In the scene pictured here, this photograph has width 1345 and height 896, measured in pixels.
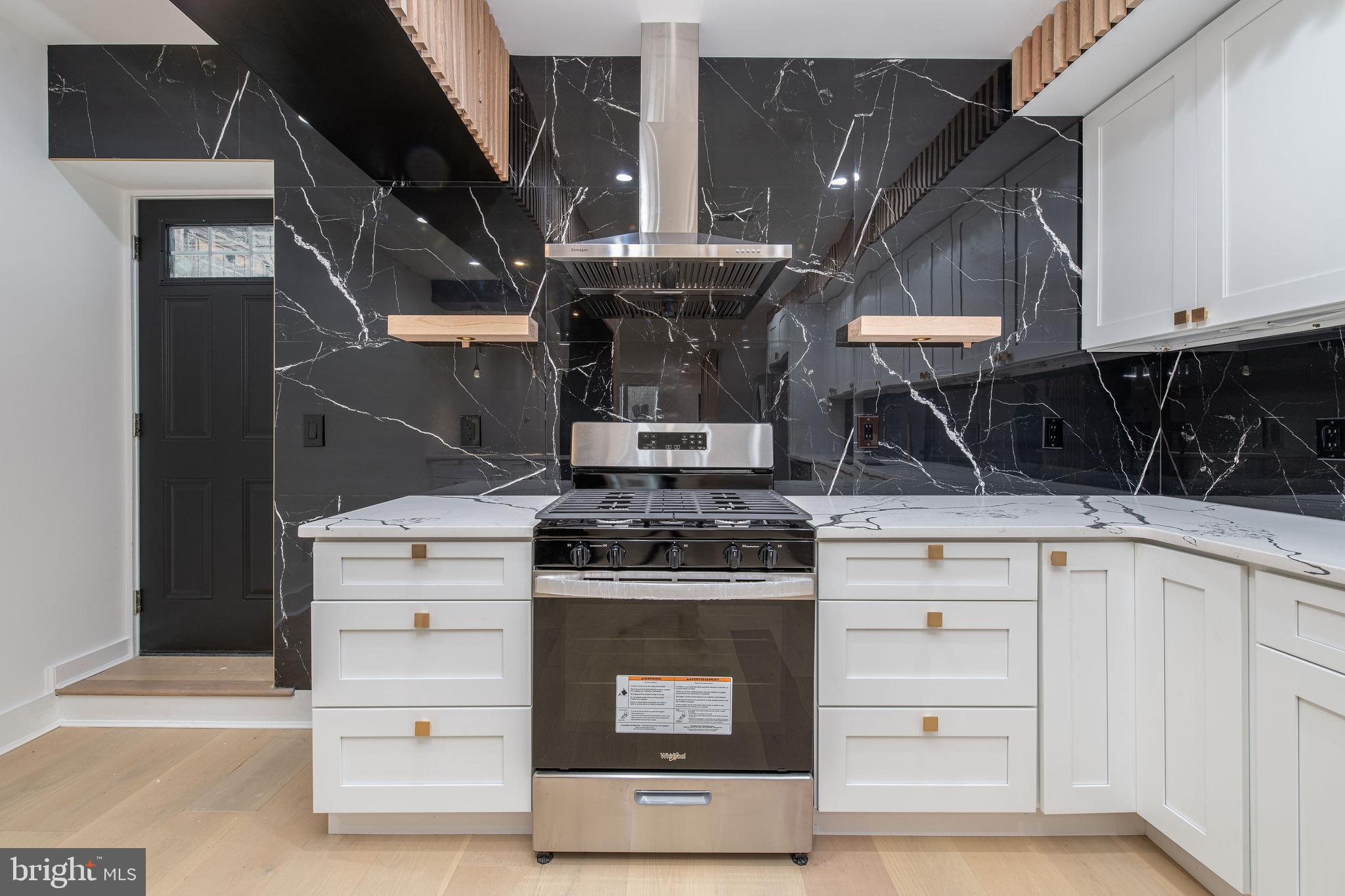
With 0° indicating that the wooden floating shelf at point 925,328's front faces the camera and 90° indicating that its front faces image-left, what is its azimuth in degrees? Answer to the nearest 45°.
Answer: approximately 0°

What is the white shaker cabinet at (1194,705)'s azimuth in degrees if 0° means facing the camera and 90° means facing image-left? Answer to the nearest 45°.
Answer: approximately 45°

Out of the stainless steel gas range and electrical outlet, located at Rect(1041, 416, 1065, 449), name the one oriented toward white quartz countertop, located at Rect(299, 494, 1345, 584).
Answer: the electrical outlet

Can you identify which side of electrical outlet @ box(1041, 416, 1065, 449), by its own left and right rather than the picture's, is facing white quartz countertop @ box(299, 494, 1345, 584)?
front

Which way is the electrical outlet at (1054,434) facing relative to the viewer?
toward the camera

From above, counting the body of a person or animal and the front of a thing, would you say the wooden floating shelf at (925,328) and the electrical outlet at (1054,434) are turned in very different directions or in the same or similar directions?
same or similar directions

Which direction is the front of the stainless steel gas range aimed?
toward the camera

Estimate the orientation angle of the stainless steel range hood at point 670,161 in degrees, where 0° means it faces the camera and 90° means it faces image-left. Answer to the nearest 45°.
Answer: approximately 0°

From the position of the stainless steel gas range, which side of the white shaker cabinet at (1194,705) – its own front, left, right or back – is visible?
front

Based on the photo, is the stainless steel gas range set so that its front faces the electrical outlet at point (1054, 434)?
no

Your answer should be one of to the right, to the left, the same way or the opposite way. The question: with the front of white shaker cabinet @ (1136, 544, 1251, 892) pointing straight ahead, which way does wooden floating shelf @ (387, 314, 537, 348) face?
to the left

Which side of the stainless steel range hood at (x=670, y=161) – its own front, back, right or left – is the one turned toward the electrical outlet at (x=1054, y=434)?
left

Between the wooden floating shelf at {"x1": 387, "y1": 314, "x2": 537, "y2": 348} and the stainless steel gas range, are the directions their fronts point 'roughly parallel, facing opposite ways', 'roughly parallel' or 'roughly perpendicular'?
roughly parallel

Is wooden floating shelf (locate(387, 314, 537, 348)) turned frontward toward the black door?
no

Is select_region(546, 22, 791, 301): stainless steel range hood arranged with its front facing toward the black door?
no
